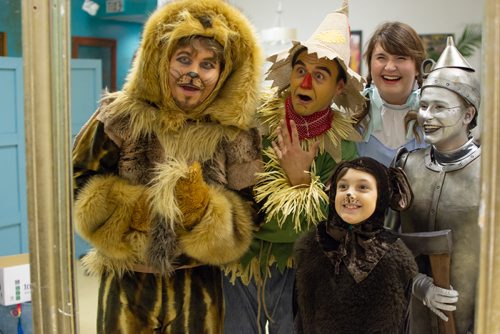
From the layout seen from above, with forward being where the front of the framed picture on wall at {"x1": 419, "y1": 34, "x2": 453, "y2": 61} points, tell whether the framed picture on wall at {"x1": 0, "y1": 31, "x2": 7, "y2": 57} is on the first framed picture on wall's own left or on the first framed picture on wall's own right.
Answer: on the first framed picture on wall's own right

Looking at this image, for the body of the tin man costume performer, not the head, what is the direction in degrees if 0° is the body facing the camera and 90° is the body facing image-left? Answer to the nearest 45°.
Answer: approximately 45°

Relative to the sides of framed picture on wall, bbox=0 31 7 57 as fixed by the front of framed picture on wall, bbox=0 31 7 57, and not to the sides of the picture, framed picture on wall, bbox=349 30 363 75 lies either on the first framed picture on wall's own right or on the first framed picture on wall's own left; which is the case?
on the first framed picture on wall's own left

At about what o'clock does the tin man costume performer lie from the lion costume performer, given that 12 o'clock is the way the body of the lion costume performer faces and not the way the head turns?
The tin man costume performer is roughly at 10 o'clock from the lion costume performer.
